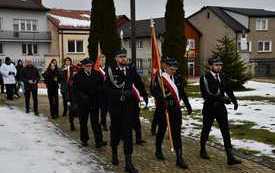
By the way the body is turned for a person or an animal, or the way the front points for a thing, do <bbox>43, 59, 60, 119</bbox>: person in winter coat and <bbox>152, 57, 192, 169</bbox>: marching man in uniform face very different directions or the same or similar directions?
same or similar directions

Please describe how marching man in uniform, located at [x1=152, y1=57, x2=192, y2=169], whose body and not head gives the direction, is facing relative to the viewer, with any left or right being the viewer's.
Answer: facing the viewer and to the right of the viewer

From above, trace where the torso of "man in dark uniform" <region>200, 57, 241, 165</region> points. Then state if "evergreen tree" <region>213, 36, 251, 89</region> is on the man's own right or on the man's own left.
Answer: on the man's own left

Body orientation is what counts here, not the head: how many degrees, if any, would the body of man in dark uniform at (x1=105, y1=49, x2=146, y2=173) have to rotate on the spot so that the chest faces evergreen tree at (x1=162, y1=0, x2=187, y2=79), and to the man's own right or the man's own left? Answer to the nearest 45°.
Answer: approximately 135° to the man's own left

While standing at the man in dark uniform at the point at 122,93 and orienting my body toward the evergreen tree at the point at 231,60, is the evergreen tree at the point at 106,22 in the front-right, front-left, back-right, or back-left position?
front-left

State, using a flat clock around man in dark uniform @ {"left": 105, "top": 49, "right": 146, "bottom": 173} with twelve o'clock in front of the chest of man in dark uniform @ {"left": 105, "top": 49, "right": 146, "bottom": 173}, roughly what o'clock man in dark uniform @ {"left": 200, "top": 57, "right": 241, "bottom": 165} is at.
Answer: man in dark uniform @ {"left": 200, "top": 57, "right": 241, "bottom": 165} is roughly at 10 o'clock from man in dark uniform @ {"left": 105, "top": 49, "right": 146, "bottom": 173}.

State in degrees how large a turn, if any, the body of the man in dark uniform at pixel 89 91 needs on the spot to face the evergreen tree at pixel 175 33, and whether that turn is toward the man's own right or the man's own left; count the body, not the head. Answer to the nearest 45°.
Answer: approximately 135° to the man's own left

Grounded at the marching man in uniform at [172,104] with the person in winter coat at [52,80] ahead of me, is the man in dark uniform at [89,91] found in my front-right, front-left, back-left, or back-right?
front-left

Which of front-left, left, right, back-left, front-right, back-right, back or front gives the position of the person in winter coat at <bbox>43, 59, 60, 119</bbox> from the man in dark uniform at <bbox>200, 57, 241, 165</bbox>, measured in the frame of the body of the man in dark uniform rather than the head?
back

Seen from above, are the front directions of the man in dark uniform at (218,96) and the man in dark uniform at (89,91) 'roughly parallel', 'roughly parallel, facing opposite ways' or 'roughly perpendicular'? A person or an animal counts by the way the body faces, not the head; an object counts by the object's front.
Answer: roughly parallel

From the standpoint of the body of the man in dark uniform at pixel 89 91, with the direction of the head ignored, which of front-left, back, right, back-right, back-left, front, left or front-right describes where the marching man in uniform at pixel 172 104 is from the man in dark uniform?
front

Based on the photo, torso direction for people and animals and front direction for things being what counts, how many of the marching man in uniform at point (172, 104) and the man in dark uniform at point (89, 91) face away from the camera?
0
